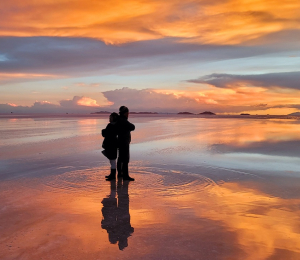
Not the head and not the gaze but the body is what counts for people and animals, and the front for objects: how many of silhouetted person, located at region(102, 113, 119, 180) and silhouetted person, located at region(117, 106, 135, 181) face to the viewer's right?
1

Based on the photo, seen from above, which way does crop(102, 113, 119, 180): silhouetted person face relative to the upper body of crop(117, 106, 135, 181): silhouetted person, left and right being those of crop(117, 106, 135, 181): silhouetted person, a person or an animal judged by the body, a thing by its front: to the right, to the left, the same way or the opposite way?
the opposite way
